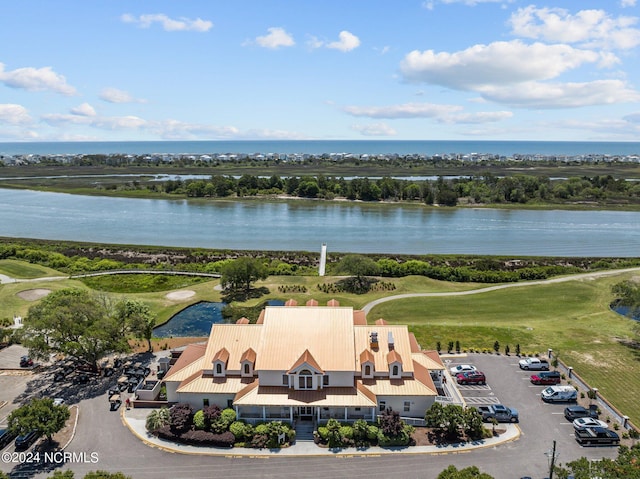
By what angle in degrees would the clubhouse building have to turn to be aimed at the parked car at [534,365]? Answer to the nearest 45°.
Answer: approximately 90° to its left

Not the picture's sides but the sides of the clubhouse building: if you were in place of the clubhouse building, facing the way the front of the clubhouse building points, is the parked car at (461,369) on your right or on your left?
on your left

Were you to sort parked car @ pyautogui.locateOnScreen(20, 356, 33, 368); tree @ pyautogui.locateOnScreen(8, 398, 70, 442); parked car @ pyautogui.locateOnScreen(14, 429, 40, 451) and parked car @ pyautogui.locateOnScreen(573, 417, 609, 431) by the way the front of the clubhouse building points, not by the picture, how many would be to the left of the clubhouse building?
1

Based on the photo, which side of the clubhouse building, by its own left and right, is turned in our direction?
front

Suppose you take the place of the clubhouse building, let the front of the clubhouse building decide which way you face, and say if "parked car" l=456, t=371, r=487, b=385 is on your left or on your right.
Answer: on your left

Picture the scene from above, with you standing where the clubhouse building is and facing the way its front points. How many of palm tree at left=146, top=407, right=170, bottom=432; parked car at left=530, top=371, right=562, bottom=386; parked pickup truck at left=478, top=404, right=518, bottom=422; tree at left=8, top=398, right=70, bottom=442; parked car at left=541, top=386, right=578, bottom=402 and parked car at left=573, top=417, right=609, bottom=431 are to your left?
4

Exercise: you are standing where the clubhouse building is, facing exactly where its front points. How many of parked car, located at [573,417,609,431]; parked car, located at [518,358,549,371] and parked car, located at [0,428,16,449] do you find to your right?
1

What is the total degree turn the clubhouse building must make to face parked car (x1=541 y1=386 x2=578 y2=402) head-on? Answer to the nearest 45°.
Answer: approximately 90° to its left

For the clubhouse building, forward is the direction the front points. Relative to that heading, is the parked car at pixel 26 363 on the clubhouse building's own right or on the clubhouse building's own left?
on the clubhouse building's own right

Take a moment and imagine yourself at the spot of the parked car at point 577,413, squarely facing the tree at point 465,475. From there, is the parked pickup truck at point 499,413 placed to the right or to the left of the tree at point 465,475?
right

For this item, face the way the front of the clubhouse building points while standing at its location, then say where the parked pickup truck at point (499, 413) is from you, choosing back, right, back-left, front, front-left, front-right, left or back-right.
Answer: left

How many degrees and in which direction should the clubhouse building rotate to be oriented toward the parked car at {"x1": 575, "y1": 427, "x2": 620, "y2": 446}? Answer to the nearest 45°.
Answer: approximately 90° to its left

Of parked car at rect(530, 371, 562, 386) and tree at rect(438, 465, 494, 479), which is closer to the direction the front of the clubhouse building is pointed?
the tree

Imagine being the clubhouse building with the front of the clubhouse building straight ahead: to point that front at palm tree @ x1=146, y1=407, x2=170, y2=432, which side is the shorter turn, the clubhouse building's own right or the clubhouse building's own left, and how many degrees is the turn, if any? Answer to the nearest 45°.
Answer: approximately 90° to the clubhouse building's own right

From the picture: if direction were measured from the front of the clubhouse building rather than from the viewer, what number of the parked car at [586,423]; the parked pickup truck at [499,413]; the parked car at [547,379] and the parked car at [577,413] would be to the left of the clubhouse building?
4

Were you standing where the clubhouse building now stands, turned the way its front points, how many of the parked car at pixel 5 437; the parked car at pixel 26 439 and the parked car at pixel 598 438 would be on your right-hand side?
2

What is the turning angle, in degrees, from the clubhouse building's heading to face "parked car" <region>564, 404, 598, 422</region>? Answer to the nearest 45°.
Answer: approximately 90° to its left
